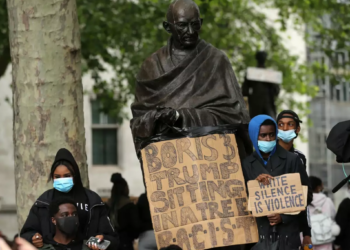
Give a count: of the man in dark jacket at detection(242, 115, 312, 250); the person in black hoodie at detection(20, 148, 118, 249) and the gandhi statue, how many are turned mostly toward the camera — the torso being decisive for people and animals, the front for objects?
3

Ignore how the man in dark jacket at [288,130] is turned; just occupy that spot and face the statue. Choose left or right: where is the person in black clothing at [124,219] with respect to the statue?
left

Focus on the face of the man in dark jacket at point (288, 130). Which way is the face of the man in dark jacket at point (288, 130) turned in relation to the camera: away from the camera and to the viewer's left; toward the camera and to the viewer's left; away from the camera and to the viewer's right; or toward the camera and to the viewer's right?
toward the camera and to the viewer's left

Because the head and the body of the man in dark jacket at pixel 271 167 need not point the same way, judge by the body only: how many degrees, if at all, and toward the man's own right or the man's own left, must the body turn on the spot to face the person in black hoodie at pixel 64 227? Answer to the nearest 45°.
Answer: approximately 90° to the man's own right

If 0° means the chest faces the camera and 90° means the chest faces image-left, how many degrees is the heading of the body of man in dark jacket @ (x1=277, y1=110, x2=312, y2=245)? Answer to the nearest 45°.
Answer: approximately 45°

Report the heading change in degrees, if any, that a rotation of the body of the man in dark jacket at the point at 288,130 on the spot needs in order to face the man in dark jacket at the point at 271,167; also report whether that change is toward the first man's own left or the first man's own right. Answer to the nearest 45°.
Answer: approximately 45° to the first man's own left
